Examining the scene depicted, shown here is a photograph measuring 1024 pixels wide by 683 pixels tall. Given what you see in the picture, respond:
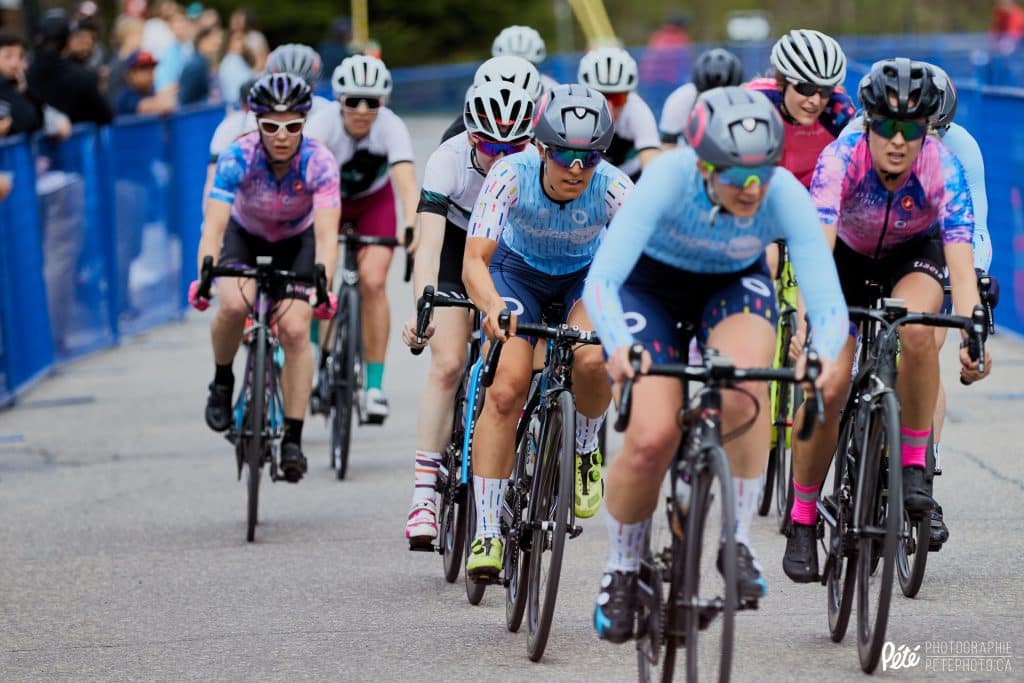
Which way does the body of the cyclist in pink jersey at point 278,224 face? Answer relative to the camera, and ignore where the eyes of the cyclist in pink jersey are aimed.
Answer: toward the camera

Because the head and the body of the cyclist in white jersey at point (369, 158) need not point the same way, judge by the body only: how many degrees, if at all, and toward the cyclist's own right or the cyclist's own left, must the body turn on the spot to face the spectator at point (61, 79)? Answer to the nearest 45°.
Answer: approximately 135° to the cyclist's own right

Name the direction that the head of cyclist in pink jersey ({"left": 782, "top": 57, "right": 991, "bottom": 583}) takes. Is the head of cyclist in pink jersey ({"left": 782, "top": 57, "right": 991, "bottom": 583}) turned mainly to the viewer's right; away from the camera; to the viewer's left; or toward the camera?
toward the camera

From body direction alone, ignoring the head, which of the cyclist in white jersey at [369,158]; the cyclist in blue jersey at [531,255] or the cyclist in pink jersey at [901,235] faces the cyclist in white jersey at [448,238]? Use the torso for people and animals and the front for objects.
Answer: the cyclist in white jersey at [369,158]

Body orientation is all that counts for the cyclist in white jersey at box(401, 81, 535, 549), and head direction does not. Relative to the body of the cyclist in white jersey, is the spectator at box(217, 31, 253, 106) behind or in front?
behind

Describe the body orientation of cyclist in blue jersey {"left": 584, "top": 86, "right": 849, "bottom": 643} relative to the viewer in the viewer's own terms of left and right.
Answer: facing the viewer

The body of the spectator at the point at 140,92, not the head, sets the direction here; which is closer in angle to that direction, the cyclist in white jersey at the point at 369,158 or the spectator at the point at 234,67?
the cyclist in white jersey

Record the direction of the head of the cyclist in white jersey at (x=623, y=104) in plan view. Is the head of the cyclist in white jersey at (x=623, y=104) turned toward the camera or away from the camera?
toward the camera

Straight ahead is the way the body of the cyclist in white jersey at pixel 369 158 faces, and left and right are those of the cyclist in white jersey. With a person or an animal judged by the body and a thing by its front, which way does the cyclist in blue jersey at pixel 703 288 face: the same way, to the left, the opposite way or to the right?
the same way

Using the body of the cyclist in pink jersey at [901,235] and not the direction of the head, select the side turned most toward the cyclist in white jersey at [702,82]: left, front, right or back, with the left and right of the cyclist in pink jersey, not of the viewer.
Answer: back

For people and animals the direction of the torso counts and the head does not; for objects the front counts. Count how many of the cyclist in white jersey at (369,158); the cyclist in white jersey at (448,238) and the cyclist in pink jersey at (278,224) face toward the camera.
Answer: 3

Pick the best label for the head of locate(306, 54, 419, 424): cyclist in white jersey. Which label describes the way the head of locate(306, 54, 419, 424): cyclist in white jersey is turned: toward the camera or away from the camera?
toward the camera

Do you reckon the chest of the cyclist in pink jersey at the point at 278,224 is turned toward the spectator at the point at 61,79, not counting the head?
no

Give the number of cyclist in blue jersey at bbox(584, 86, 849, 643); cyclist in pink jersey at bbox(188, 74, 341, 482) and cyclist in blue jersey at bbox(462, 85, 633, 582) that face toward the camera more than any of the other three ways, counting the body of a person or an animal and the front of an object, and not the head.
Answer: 3

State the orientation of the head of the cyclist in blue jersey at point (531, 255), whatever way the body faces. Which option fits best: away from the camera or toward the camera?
toward the camera

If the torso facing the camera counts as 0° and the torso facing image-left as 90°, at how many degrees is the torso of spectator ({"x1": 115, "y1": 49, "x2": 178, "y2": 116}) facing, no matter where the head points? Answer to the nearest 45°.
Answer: approximately 315°

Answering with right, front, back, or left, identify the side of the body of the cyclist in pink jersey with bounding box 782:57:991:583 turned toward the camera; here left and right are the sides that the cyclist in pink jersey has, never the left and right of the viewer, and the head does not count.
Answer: front

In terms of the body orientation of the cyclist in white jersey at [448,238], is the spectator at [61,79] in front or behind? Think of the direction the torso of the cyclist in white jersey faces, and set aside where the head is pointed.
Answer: behind

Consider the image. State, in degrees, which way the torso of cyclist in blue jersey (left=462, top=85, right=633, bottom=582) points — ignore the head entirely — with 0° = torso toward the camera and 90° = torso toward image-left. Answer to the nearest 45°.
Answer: approximately 0°

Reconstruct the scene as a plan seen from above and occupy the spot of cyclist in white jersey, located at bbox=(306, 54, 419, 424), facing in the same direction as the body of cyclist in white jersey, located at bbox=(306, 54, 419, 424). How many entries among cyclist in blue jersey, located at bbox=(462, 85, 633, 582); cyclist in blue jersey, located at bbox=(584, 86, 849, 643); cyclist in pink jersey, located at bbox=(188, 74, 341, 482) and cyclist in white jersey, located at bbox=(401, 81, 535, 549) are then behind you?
0

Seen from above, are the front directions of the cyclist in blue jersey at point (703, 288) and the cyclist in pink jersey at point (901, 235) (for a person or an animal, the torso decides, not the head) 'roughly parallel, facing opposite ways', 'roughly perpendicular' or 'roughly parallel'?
roughly parallel
